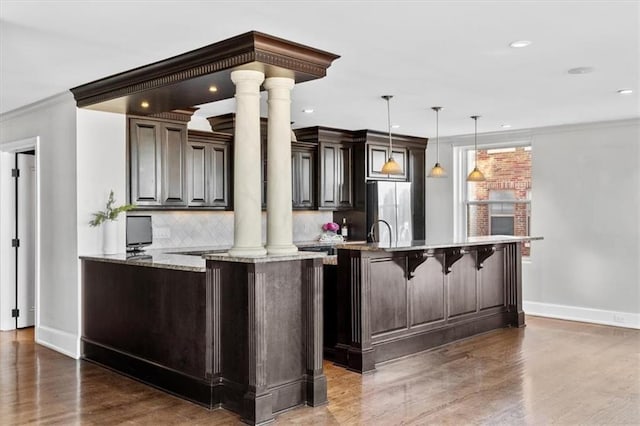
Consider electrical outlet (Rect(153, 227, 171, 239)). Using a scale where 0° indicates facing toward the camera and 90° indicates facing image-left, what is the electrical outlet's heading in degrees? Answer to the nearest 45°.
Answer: approximately 0°

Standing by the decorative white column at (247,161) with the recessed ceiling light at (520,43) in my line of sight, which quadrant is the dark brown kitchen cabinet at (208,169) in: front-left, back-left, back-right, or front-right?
back-left

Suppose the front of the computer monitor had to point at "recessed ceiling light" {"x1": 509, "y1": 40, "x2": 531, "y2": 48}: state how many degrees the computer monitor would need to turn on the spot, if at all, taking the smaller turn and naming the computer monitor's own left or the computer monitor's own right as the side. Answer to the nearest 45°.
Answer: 0° — it already faces it

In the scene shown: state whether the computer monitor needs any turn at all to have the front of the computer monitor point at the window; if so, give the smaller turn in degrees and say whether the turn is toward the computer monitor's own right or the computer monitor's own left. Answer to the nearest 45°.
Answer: approximately 45° to the computer monitor's own left

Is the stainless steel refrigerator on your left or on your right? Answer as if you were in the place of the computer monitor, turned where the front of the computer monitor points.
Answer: on your left
